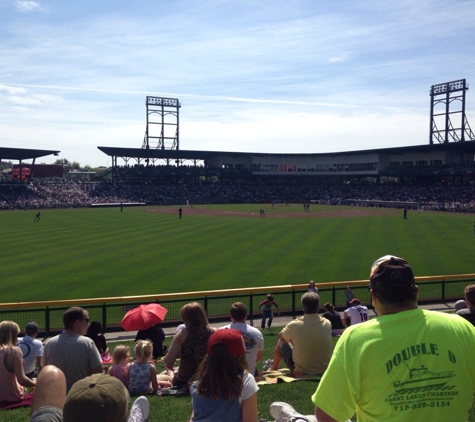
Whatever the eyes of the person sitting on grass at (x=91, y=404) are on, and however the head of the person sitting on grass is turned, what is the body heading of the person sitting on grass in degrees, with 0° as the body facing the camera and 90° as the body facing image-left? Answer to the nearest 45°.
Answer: approximately 180°

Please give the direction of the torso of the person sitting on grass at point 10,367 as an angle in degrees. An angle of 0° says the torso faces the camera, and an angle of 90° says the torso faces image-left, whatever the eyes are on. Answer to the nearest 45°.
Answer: approximately 225°

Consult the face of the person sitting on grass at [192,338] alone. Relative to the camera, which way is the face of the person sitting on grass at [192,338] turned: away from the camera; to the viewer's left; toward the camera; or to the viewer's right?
away from the camera

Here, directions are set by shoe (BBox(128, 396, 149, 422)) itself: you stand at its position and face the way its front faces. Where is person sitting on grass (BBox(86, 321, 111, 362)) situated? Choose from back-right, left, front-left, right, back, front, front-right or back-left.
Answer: front

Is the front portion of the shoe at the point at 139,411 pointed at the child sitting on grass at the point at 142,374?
yes

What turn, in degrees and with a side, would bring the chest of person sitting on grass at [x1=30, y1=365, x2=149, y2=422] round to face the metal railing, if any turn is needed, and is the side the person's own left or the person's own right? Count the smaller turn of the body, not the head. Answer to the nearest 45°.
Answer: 0° — they already face it

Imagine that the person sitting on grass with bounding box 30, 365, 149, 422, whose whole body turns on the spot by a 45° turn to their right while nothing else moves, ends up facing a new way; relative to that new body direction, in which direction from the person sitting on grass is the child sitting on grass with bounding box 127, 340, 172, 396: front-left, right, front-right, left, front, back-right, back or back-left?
front-left

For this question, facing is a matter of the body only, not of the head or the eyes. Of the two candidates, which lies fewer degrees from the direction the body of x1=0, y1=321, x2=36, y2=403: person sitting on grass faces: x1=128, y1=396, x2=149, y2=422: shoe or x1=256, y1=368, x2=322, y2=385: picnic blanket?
the picnic blanket

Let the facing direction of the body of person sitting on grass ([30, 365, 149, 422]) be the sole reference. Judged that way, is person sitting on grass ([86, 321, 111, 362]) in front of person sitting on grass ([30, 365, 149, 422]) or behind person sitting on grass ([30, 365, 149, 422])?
in front

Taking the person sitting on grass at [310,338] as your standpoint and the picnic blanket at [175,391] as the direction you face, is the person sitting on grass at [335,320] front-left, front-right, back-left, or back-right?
back-right

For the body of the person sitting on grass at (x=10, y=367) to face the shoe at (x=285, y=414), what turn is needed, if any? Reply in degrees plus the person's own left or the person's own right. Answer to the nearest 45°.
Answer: approximately 90° to the person's own right

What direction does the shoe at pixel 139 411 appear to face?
away from the camera

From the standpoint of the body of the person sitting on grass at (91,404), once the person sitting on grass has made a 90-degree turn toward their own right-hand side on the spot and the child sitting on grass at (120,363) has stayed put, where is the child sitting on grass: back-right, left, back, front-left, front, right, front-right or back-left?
left

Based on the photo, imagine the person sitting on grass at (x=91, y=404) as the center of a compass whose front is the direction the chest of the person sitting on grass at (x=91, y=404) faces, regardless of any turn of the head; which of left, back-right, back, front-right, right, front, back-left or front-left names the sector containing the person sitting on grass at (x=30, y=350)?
front

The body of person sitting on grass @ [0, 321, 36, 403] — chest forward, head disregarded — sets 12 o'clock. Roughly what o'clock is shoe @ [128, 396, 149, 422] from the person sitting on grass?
The shoe is roughly at 4 o'clock from the person sitting on grass.
